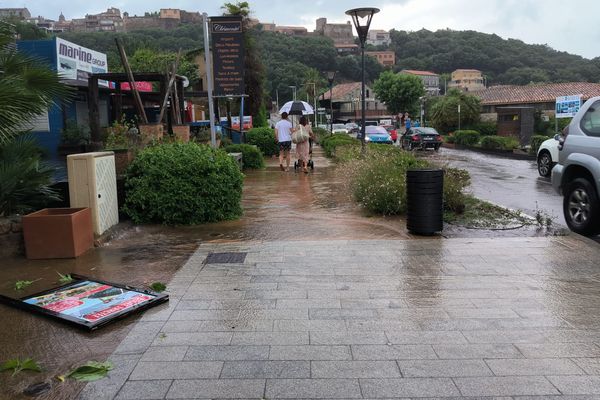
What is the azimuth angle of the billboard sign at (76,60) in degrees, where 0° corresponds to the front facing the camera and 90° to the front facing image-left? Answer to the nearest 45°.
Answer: approximately 315°

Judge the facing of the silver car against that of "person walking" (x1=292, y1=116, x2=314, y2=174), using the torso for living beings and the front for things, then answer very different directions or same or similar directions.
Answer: very different directions

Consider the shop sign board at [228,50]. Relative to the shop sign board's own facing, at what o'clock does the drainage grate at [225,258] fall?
The drainage grate is roughly at 12 o'clock from the shop sign board.
